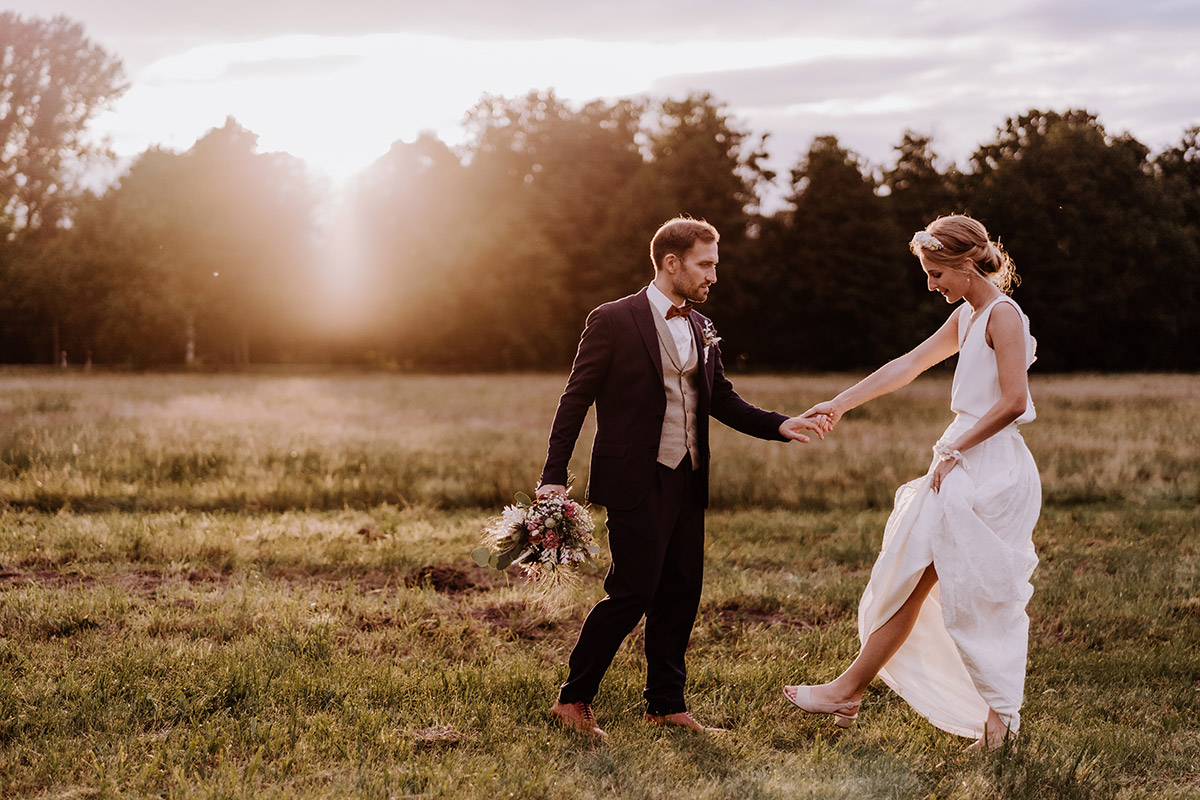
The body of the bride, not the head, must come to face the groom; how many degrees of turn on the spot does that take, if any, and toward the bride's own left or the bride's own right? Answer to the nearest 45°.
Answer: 0° — they already face them

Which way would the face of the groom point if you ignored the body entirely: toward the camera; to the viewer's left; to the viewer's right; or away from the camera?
to the viewer's right

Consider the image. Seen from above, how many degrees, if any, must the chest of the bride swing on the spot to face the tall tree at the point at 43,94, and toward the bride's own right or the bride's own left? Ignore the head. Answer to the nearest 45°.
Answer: approximately 45° to the bride's own right

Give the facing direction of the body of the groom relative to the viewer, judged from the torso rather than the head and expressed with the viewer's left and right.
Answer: facing the viewer and to the right of the viewer

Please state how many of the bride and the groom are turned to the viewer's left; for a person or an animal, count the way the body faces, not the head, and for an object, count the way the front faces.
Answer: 1

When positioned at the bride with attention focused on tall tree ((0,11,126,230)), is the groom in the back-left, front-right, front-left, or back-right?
front-left

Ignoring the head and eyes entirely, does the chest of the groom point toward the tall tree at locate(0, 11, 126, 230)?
no

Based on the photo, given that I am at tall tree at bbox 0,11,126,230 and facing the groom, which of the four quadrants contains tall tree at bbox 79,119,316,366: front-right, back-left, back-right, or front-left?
front-left

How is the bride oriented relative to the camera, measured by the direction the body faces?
to the viewer's left

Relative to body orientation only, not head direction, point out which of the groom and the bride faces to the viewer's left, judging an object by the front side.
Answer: the bride

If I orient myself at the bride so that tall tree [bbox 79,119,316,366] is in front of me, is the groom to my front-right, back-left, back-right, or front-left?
front-left
